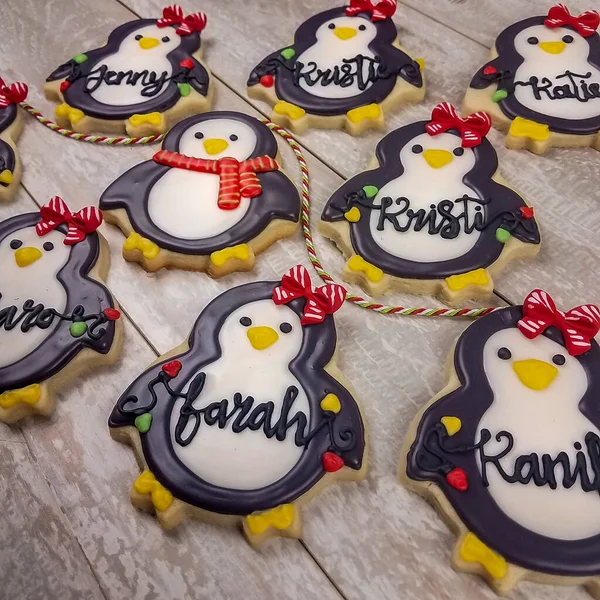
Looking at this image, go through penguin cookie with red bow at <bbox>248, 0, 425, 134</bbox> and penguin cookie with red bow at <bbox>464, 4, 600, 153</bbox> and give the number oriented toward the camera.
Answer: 2

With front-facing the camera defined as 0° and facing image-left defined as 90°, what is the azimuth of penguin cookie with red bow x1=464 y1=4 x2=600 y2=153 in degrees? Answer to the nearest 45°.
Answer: approximately 0°

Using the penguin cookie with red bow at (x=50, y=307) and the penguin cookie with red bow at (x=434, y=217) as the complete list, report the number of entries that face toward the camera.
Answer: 2

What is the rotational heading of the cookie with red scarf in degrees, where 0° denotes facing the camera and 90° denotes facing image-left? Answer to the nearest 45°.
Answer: approximately 0°
